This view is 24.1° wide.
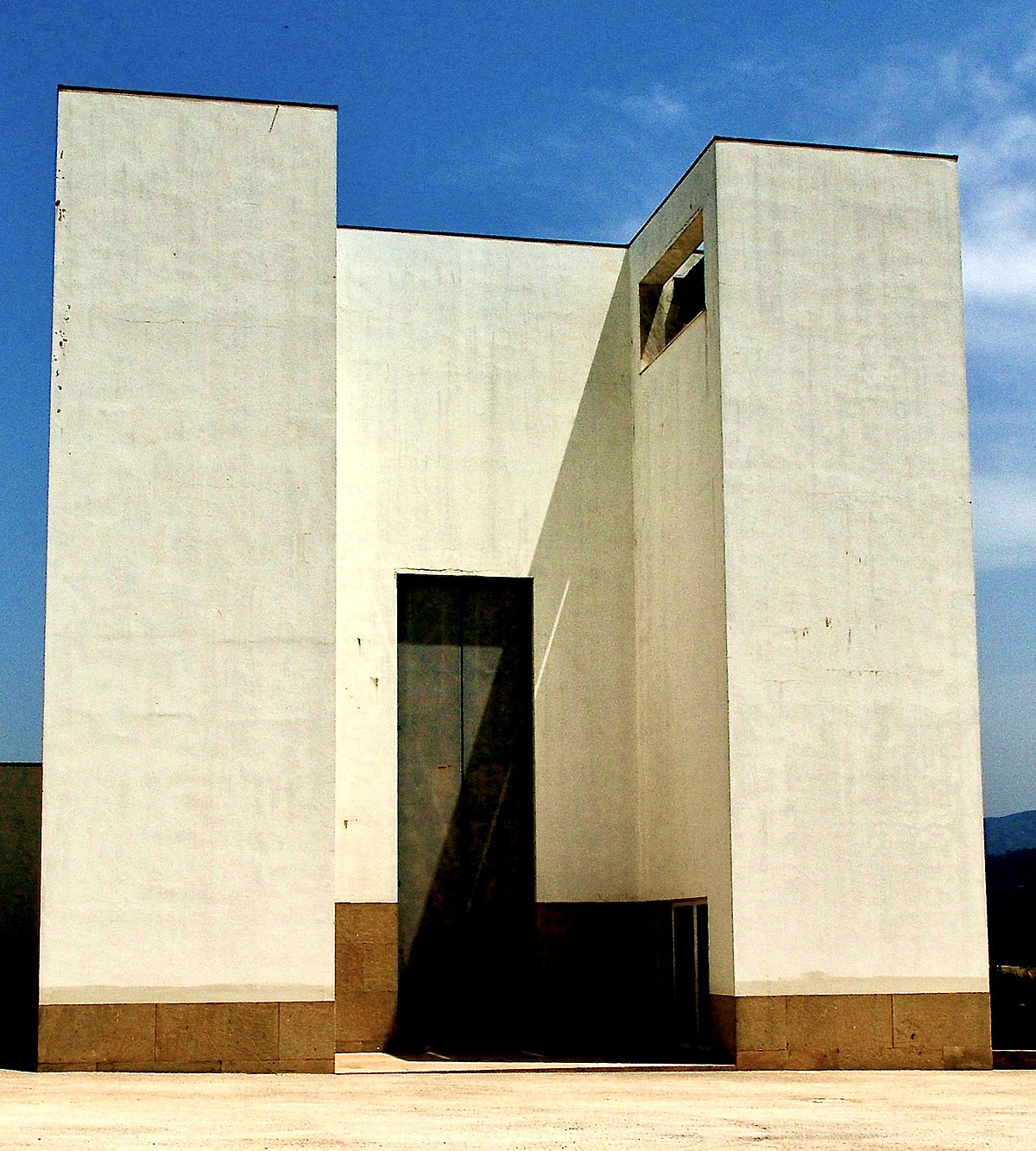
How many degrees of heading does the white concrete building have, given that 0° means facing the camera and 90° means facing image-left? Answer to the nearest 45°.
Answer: approximately 0°
